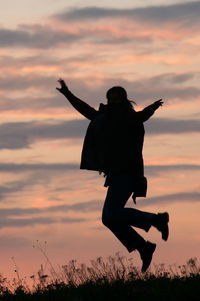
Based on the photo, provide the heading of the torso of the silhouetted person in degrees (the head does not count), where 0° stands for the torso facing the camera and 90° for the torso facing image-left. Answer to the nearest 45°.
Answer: approximately 45°
